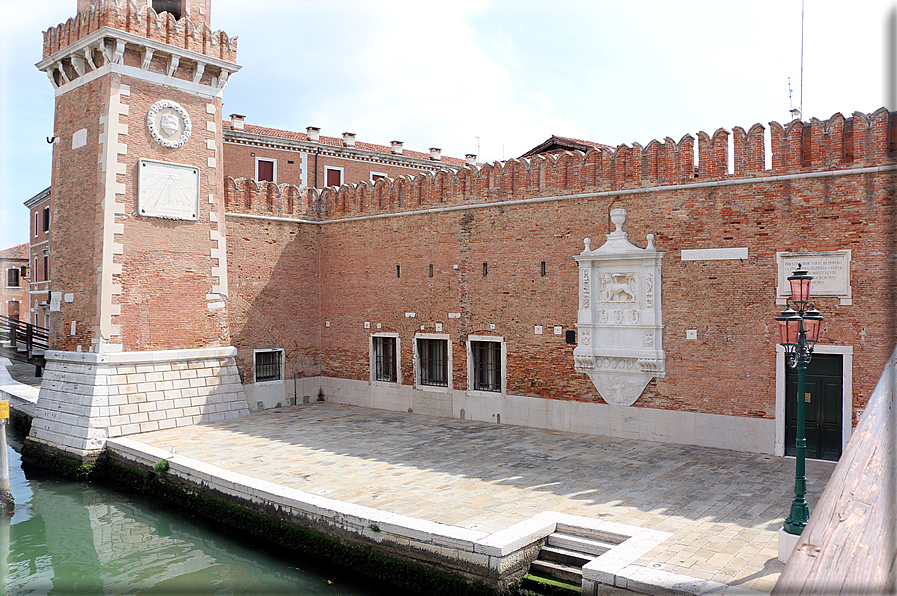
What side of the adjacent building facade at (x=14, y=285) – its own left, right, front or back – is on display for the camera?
front

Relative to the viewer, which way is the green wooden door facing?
toward the camera

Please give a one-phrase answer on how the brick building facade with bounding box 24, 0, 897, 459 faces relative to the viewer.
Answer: facing the viewer and to the left of the viewer

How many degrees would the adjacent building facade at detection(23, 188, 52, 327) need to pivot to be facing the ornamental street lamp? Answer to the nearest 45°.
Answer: approximately 45° to its left

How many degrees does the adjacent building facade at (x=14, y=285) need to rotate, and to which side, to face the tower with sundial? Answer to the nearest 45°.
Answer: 0° — it already faces it

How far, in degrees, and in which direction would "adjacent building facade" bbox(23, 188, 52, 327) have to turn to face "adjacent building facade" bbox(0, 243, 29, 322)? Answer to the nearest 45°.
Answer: approximately 135° to its right

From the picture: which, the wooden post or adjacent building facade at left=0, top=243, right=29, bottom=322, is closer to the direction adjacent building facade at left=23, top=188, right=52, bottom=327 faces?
the wooden post

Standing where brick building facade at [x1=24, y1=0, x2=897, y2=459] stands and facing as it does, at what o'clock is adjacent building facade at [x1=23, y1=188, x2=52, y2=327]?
adjacent building facade at [x1=23, y1=188, x2=52, y2=327] is roughly at 3 o'clock from brick building facade at [x1=24, y1=0, x2=897, y2=459].
